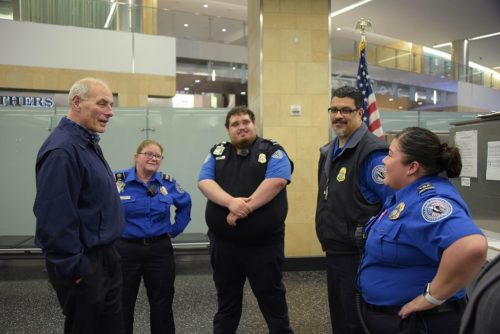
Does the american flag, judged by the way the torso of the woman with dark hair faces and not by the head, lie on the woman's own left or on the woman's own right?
on the woman's own right

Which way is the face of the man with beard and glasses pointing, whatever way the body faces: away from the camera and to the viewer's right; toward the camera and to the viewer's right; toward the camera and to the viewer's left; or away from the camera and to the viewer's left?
toward the camera and to the viewer's left

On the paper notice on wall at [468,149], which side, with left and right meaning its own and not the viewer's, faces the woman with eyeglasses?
right

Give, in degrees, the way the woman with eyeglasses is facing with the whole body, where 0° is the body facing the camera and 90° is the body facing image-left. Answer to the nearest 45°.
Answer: approximately 0°

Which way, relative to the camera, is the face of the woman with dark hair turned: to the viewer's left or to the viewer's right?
to the viewer's left

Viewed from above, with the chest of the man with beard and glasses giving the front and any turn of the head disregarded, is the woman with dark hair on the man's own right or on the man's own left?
on the man's own left

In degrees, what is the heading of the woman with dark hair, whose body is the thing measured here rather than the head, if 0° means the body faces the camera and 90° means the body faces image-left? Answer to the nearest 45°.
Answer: approximately 90°

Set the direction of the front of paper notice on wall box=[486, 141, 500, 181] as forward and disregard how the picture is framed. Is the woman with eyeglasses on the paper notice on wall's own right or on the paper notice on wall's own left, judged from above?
on the paper notice on wall's own right

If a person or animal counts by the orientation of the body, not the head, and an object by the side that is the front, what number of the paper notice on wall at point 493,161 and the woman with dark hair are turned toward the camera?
1

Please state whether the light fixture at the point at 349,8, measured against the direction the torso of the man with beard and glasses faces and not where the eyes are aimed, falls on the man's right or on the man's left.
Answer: on the man's right
